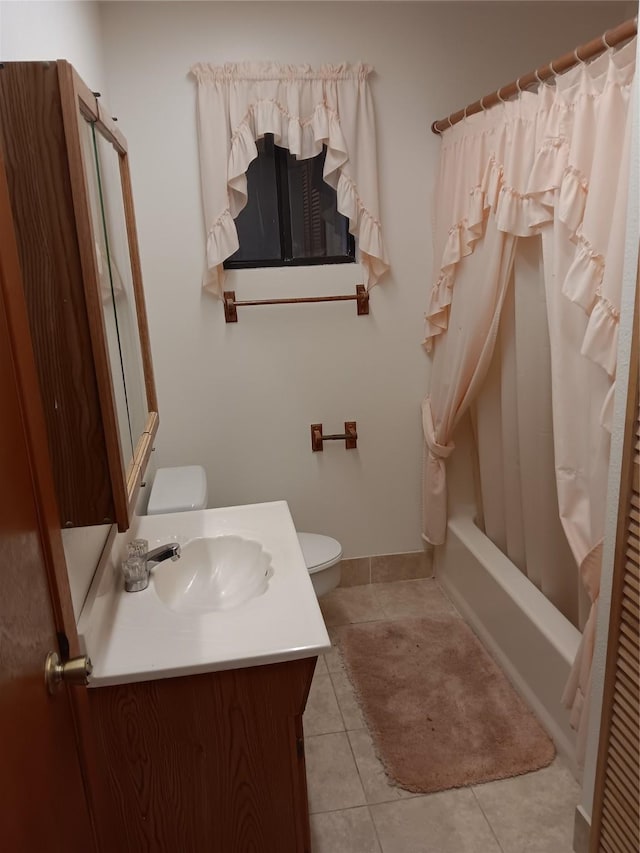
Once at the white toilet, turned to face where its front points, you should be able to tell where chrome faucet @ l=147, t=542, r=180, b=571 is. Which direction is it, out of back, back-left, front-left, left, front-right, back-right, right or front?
right

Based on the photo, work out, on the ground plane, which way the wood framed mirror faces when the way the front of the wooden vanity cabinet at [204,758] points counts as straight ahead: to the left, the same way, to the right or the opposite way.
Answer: the same way

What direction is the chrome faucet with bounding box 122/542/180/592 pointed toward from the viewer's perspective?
to the viewer's right

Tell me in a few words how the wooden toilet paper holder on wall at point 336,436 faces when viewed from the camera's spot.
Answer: facing the viewer

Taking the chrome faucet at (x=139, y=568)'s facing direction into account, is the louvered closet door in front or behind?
in front

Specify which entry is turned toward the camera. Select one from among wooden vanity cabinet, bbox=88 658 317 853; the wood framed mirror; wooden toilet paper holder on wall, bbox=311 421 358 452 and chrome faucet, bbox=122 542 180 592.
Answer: the wooden toilet paper holder on wall

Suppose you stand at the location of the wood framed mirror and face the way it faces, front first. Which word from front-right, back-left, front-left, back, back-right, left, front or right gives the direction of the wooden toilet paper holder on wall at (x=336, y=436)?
front-left

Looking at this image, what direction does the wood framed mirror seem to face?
to the viewer's right

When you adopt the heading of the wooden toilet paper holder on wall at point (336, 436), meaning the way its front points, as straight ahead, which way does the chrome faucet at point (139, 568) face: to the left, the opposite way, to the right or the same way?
to the left

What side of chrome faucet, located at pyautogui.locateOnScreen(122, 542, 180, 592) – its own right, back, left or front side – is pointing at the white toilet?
left

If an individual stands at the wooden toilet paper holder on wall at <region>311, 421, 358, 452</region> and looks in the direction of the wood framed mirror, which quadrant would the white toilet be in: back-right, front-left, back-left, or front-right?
front-right

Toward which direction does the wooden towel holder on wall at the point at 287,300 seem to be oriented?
toward the camera

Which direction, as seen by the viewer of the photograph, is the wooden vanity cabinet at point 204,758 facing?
facing to the right of the viewer

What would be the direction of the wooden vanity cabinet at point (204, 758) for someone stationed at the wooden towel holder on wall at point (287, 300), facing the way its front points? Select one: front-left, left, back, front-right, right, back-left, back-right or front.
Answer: front
